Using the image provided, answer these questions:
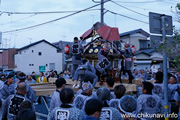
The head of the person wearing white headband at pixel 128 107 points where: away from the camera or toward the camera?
away from the camera

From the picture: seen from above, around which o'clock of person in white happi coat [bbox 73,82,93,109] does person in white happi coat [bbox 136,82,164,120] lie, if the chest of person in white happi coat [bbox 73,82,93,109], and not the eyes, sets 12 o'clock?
person in white happi coat [bbox 136,82,164,120] is roughly at 2 o'clock from person in white happi coat [bbox 73,82,93,109].

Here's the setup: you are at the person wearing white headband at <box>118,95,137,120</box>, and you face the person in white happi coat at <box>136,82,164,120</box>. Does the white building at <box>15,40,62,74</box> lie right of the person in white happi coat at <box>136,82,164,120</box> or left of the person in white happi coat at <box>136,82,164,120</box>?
left

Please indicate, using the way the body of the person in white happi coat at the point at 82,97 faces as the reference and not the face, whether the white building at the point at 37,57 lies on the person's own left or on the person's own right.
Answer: on the person's own left

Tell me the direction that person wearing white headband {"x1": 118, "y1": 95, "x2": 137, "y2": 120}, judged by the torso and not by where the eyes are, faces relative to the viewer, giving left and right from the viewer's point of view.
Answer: facing away from the viewer

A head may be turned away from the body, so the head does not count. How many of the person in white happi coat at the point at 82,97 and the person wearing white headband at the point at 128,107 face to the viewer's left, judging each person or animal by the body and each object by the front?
0

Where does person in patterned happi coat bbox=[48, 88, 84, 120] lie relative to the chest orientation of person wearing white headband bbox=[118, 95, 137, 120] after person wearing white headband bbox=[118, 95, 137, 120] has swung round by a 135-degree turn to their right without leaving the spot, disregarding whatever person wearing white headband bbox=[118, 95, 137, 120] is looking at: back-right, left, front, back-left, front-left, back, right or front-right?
back-right

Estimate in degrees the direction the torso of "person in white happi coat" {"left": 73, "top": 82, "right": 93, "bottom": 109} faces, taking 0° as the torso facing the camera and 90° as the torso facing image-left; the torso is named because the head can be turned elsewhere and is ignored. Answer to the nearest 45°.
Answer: approximately 225°
